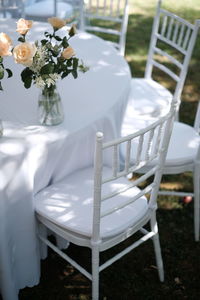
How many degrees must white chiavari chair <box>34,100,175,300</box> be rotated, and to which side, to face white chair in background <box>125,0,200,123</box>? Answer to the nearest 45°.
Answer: approximately 45° to its right

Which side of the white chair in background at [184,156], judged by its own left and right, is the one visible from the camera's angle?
left

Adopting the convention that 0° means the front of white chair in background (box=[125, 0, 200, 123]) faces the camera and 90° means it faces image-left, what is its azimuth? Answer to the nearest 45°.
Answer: approximately 45°

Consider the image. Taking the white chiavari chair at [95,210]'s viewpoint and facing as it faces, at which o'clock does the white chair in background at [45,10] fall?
The white chair in background is roughly at 1 o'clock from the white chiavari chair.

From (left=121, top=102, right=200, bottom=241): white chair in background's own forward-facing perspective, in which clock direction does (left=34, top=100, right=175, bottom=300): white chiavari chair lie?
The white chiavari chair is roughly at 10 o'clock from the white chair in background.

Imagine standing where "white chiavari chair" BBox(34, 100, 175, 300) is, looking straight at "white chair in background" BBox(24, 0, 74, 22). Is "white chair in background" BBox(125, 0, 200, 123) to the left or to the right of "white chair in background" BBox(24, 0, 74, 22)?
right

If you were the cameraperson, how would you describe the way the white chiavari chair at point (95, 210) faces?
facing away from the viewer and to the left of the viewer
